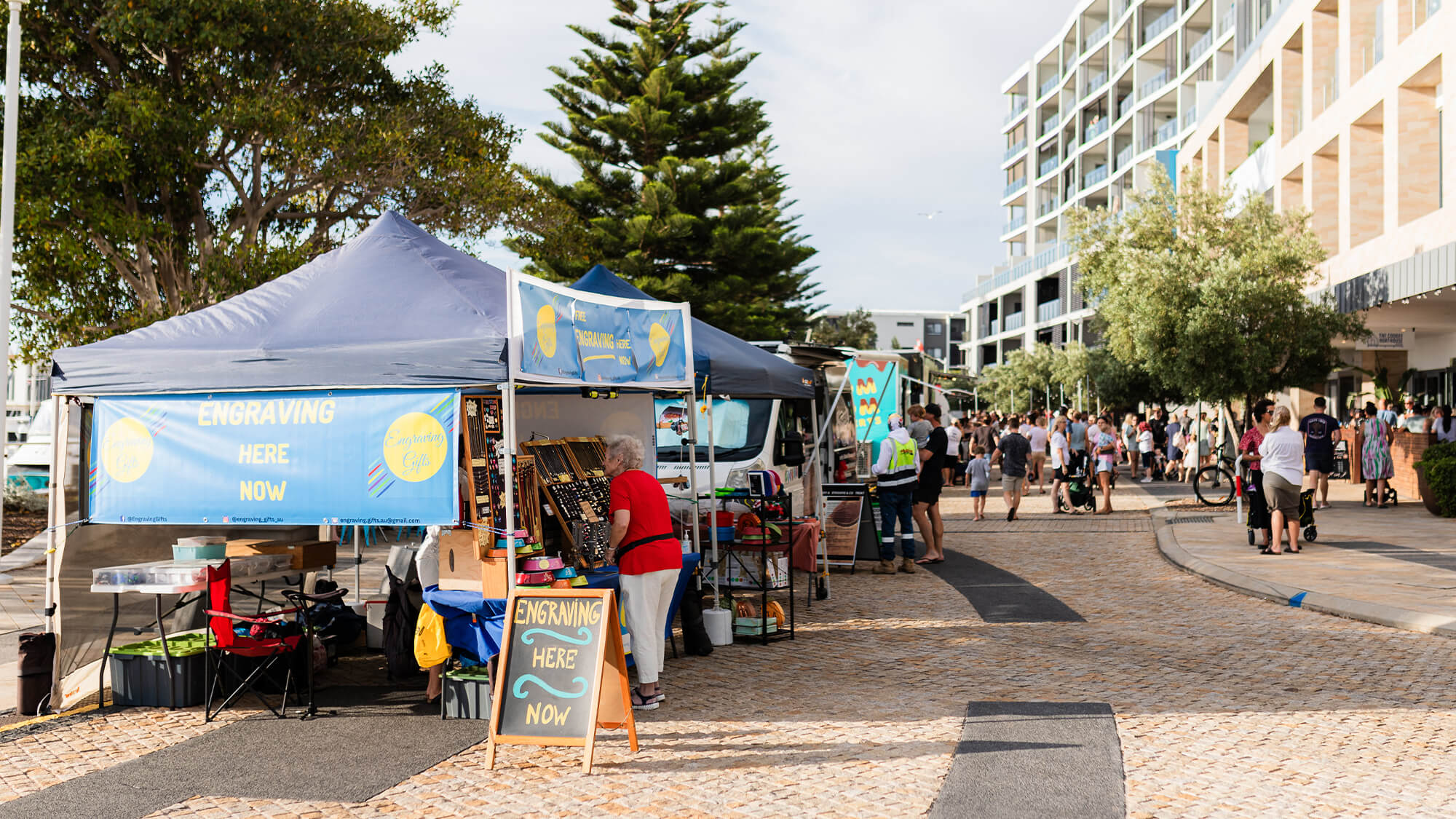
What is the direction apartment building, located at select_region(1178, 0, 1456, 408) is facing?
to the viewer's left

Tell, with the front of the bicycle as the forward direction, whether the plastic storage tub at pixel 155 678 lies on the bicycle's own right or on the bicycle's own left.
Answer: on the bicycle's own left

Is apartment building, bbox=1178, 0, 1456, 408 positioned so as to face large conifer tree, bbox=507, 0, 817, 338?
yes

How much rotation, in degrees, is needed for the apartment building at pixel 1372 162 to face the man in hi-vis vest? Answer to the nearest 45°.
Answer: approximately 90° to its left

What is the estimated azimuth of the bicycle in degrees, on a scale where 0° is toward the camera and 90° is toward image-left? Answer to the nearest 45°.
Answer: approximately 90°

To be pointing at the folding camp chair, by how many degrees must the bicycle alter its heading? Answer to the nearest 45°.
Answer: approximately 90° to its left

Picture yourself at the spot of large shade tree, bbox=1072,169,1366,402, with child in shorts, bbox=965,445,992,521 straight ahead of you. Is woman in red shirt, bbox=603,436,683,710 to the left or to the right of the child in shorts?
left
